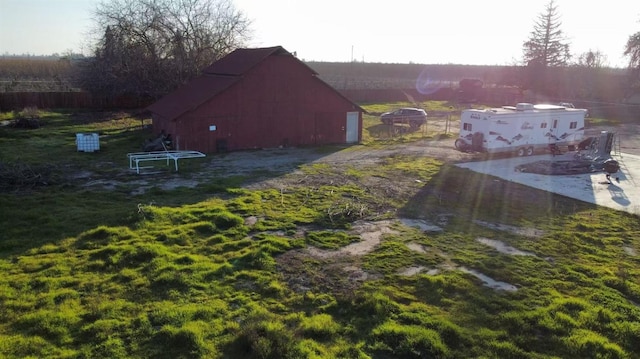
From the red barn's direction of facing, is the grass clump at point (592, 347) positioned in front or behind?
in front

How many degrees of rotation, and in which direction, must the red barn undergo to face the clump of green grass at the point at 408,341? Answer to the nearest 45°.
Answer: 0° — it already faces it

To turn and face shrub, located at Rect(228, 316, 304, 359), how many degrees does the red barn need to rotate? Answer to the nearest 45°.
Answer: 0° — it already faces it

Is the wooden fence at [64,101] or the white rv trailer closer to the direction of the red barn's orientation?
the white rv trailer

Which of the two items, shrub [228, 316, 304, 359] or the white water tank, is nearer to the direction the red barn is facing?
the shrub

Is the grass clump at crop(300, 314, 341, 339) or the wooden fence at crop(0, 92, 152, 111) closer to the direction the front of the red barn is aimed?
the grass clump

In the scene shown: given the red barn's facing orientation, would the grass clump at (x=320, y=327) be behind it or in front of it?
in front

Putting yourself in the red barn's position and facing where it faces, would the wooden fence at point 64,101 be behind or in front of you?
behind

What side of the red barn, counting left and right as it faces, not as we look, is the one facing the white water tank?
right

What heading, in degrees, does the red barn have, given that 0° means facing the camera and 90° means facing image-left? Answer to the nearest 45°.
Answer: approximately 0°
